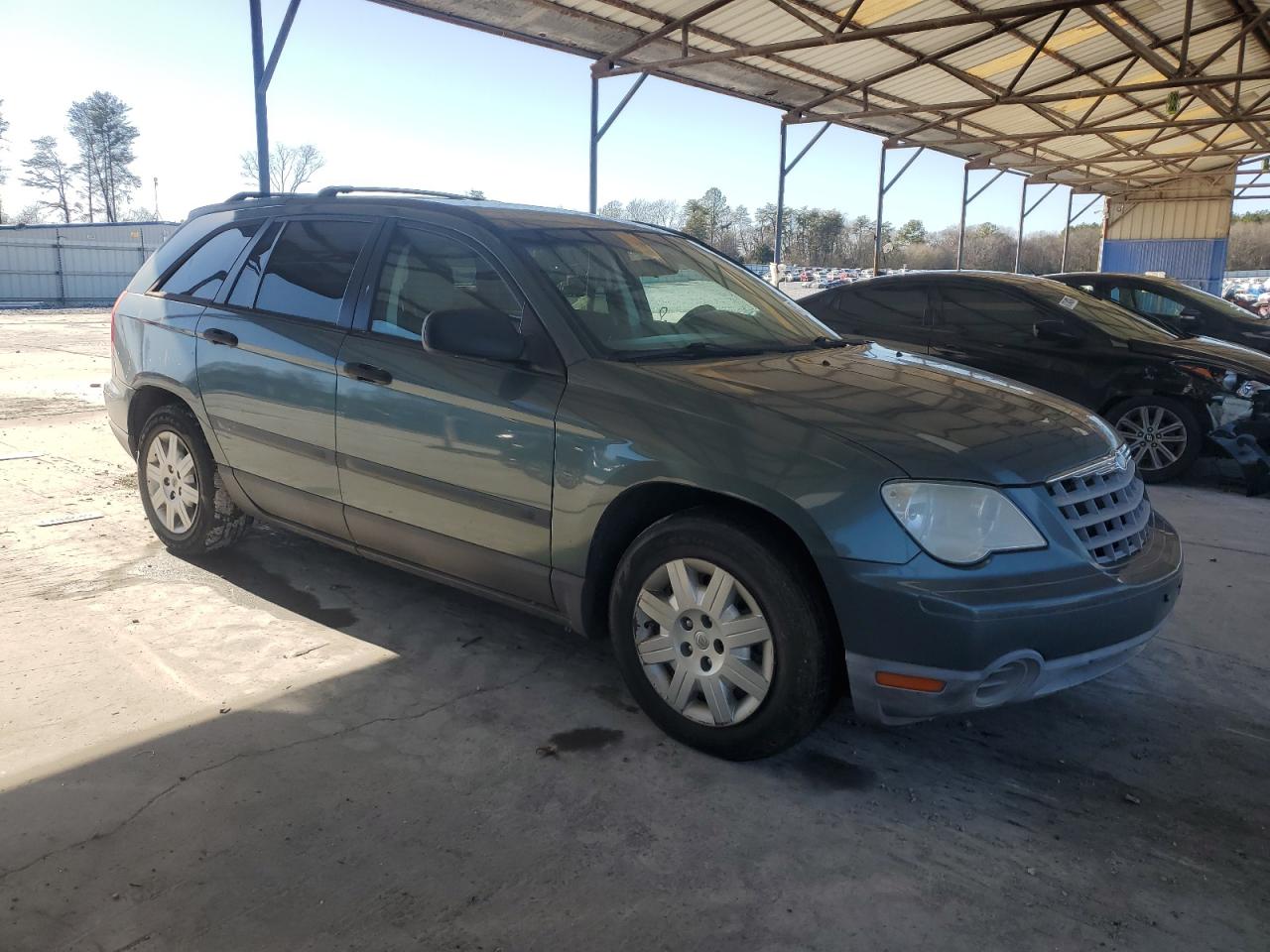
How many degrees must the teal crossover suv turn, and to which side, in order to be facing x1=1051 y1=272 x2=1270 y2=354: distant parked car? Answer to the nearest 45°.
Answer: approximately 90° to its left

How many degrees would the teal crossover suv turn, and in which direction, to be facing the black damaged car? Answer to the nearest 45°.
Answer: approximately 90° to its left

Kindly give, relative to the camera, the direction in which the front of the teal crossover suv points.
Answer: facing the viewer and to the right of the viewer

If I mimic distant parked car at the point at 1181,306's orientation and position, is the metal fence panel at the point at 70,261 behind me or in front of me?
behind

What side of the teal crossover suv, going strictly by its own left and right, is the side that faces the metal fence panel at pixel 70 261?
back

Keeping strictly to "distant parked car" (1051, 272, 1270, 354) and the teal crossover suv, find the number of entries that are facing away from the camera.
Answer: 0

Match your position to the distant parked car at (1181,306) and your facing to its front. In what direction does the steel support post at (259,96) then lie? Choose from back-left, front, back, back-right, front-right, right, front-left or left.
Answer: back-right

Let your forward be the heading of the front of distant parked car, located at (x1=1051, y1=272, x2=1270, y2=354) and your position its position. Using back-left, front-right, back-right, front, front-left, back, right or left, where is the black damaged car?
right

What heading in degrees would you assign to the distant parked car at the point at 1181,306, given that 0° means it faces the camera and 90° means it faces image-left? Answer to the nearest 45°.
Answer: approximately 270°

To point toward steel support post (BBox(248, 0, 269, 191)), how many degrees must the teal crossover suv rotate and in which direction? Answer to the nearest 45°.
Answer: approximately 180°
